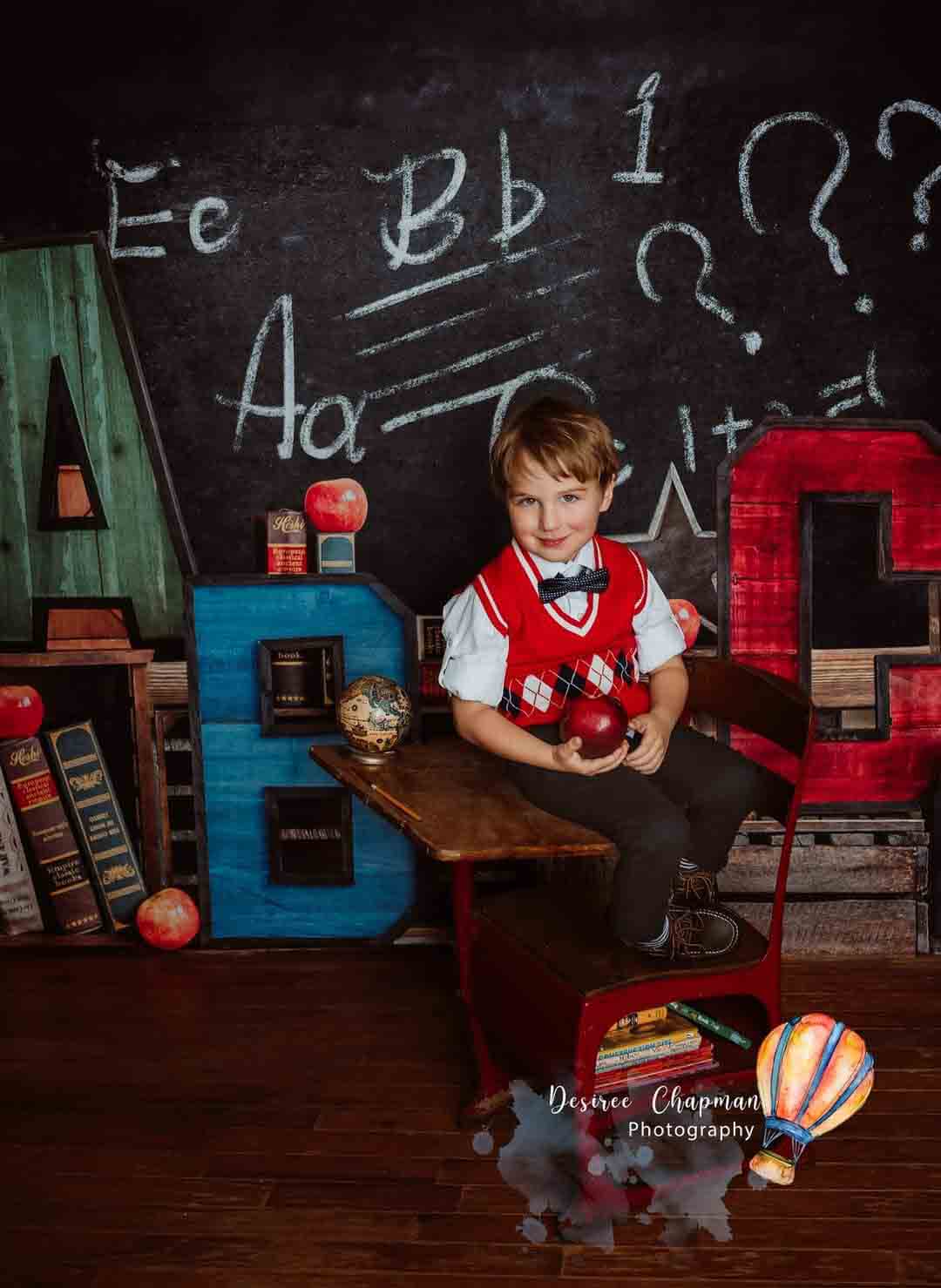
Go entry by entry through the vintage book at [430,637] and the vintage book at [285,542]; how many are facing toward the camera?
2

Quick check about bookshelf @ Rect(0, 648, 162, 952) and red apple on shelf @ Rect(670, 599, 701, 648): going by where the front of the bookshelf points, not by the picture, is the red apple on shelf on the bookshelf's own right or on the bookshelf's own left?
on the bookshelf's own left

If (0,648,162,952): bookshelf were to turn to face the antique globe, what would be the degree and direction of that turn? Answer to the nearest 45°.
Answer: approximately 45° to its left
